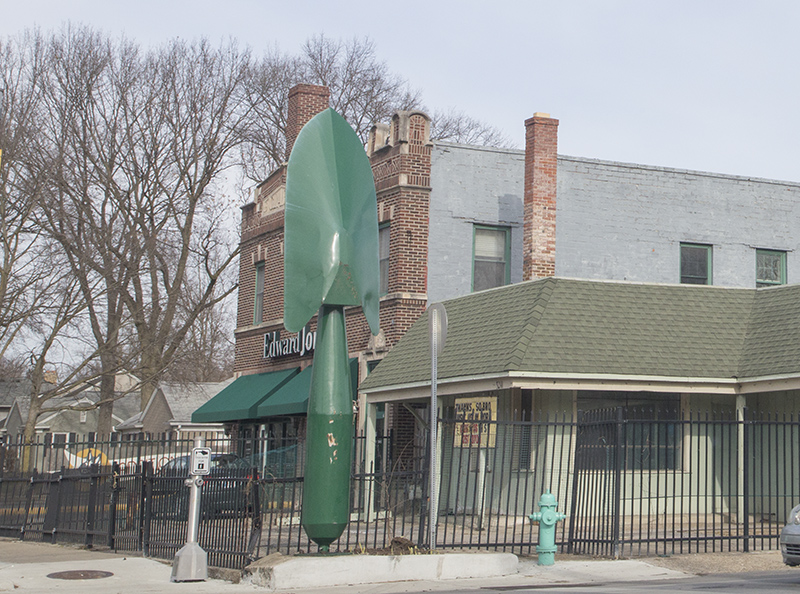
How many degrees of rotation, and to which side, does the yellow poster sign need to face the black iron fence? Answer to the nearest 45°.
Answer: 0° — it already faces it

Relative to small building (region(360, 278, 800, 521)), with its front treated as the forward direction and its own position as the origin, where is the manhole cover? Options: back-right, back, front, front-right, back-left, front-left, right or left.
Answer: front-right

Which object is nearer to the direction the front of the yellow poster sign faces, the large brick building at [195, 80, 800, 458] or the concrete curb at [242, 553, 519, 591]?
the concrete curb

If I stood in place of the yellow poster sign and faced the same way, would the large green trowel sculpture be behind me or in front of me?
in front

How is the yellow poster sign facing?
toward the camera

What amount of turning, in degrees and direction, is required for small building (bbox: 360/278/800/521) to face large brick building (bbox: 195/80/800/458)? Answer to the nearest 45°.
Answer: approximately 135° to its right

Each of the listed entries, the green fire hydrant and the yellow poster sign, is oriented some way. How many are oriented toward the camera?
2

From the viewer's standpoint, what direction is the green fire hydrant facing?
toward the camera

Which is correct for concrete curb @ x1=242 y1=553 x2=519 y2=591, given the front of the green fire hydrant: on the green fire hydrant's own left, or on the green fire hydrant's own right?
on the green fire hydrant's own right

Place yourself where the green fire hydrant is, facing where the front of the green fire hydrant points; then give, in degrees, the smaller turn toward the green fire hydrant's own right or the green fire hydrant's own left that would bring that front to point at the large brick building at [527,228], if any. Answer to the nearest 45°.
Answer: approximately 180°

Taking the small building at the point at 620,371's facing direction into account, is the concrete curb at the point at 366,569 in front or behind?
in front

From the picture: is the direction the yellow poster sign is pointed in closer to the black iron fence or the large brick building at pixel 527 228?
the black iron fence

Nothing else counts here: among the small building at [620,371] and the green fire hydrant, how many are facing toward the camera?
2
